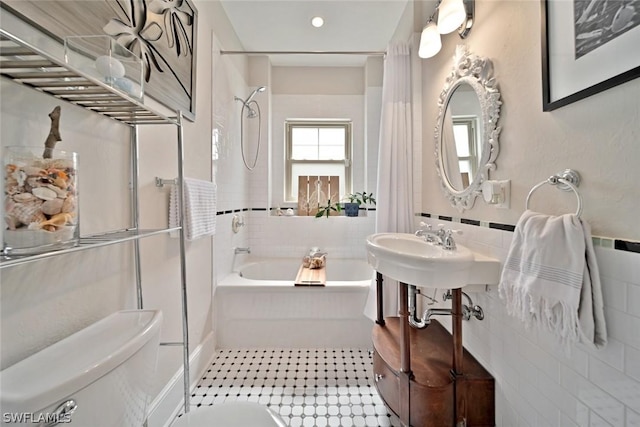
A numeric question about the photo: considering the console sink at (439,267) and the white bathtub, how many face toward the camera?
1

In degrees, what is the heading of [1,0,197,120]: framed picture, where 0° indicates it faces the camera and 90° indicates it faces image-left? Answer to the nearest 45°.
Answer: approximately 315°

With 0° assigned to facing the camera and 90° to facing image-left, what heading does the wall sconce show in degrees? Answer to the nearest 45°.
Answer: approximately 45°

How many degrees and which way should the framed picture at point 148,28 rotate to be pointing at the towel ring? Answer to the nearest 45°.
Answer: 0° — it already faces it

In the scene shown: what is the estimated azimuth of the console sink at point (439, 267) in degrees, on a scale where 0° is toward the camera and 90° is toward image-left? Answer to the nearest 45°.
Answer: approximately 90°

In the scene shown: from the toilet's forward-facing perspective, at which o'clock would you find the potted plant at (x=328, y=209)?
The potted plant is roughly at 9 o'clock from the toilet.

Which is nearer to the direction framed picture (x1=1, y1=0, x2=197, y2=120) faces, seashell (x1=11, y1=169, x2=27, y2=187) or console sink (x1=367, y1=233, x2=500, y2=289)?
the console sink

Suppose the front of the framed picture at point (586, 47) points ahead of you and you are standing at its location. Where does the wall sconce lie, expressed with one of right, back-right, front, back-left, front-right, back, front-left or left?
right

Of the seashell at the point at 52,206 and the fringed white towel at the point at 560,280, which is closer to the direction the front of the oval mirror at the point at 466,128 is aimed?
the seashell
